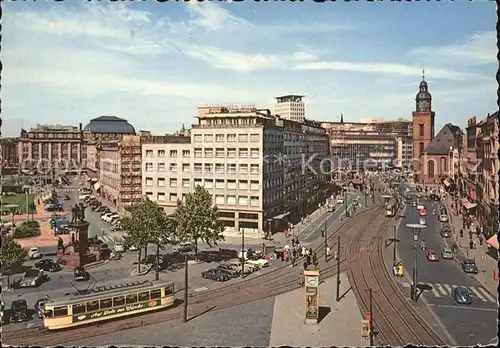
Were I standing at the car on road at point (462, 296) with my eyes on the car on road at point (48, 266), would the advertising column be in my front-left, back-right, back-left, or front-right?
front-left

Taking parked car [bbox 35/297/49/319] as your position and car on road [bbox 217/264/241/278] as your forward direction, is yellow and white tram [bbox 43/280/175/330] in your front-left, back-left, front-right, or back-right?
front-right

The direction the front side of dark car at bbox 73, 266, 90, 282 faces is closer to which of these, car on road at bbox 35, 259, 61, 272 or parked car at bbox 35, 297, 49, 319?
the parked car

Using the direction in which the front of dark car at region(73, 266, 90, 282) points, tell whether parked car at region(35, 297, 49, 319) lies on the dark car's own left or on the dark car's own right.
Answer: on the dark car's own right

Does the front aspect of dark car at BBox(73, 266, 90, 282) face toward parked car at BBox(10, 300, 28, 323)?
no

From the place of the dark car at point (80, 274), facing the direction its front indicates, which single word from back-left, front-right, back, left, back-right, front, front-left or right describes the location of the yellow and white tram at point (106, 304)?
front-right

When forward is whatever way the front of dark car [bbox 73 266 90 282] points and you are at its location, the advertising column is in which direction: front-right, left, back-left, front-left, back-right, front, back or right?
front

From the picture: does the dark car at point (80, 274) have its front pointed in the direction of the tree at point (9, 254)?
no

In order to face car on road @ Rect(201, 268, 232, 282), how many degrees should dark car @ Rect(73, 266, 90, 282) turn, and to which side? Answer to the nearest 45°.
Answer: approximately 45° to its left

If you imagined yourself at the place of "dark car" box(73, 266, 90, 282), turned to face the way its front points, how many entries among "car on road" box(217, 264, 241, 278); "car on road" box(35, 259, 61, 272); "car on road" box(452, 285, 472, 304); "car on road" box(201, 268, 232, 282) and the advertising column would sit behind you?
1
